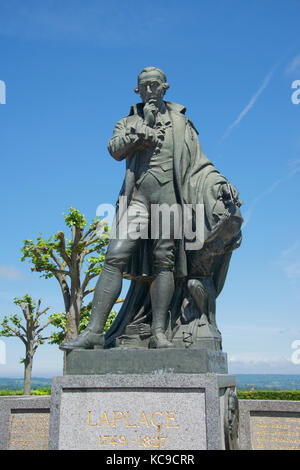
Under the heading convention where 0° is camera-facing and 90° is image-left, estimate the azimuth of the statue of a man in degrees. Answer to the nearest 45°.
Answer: approximately 0°
